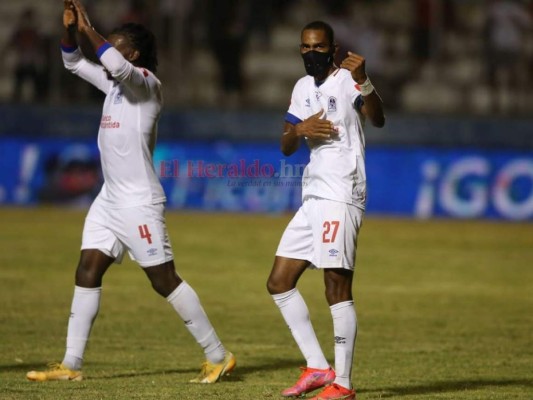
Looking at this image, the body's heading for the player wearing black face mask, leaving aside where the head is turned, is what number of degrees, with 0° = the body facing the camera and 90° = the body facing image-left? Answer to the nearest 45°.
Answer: approximately 45°

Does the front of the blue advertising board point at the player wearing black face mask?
yes

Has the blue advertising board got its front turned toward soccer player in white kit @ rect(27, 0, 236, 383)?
yes

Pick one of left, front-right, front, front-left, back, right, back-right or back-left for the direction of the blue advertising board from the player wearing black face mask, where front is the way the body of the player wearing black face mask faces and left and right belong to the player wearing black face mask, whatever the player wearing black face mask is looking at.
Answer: back-right

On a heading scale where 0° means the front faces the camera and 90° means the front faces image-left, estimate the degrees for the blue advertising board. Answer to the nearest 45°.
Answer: approximately 0°

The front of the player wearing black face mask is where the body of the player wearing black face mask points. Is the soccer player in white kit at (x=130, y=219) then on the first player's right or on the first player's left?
on the first player's right

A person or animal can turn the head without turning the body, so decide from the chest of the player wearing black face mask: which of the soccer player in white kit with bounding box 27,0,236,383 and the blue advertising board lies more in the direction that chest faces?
the soccer player in white kit
